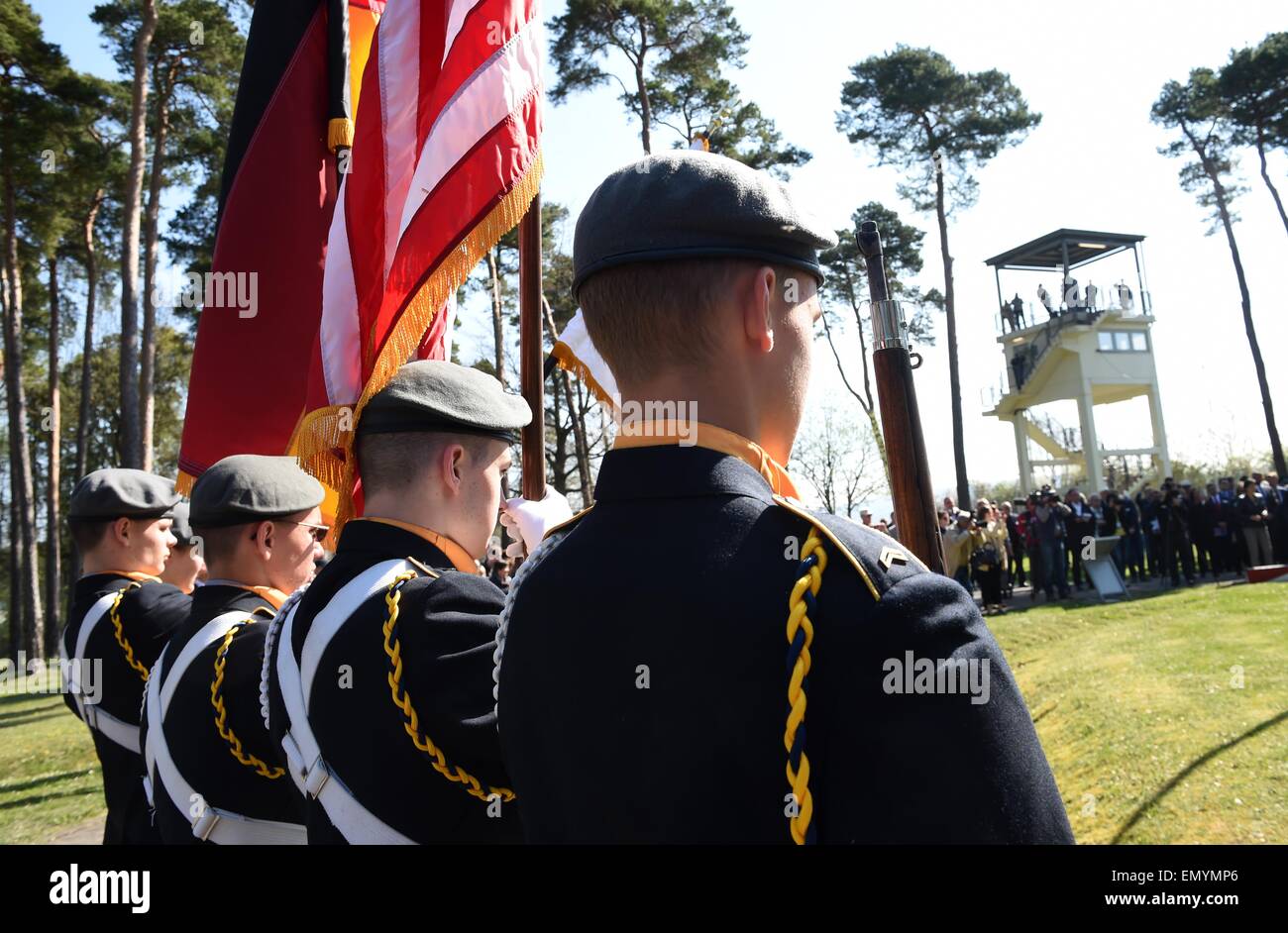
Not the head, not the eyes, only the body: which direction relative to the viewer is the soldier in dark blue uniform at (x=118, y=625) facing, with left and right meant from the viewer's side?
facing away from the viewer and to the right of the viewer

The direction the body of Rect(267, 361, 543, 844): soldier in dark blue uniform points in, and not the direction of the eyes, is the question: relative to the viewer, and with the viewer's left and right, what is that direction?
facing away from the viewer and to the right of the viewer

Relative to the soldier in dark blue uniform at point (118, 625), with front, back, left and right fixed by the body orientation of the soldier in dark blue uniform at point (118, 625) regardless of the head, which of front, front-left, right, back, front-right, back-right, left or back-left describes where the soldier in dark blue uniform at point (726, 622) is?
back-right

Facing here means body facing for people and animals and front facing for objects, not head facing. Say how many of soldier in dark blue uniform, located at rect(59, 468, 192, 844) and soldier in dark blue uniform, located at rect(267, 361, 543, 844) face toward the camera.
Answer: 0

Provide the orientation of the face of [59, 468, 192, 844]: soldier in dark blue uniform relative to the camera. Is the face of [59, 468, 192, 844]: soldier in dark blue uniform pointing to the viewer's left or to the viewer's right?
to the viewer's right

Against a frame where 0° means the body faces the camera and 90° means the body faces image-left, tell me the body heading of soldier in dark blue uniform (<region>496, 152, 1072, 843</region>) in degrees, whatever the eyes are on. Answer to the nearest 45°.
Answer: approximately 225°

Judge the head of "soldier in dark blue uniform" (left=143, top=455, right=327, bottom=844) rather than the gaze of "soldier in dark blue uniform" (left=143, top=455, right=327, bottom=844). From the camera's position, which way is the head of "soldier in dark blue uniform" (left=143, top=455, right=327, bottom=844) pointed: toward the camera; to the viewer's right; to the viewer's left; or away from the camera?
to the viewer's right

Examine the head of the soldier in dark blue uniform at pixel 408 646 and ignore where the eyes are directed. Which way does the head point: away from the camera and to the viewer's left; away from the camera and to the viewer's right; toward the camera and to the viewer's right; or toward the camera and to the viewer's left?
away from the camera and to the viewer's right

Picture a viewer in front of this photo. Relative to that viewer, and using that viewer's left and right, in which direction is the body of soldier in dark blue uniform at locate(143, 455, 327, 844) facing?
facing away from the viewer and to the right of the viewer

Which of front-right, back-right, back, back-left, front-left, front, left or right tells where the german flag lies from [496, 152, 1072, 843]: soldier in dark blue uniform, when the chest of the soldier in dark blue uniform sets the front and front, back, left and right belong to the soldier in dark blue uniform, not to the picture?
left

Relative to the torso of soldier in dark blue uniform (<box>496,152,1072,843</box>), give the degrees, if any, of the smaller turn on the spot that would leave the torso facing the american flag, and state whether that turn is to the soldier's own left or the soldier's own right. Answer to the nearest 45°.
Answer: approximately 90° to the soldier's own left

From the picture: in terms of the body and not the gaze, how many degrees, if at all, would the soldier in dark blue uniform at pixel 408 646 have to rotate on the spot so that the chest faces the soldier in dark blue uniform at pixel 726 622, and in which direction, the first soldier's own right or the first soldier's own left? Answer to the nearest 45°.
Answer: approximately 135° to the first soldier's own right
